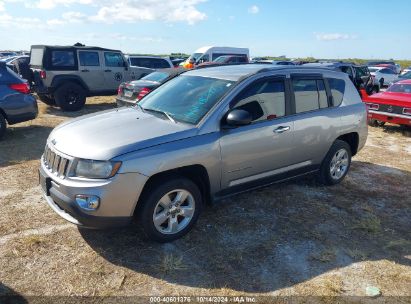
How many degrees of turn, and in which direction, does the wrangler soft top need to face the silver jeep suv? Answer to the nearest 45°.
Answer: approximately 135° to its right

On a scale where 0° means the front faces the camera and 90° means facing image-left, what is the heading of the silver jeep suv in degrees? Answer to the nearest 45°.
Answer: approximately 45°

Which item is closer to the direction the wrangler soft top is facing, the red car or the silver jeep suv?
the red car

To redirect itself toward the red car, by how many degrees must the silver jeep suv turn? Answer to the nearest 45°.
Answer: approximately 180°

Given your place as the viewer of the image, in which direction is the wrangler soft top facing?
facing away from the viewer and to the right of the viewer

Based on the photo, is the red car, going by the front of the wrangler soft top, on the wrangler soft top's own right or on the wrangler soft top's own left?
on the wrangler soft top's own right

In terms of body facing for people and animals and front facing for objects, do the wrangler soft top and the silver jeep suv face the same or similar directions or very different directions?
very different directions
